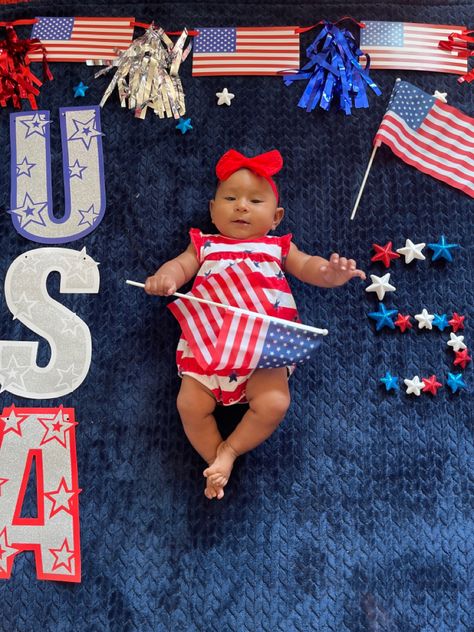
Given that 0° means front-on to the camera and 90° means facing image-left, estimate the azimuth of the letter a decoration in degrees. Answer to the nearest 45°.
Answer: approximately 0°

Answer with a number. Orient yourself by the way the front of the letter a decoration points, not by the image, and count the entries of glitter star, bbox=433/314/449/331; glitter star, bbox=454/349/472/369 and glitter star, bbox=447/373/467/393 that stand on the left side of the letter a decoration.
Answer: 3

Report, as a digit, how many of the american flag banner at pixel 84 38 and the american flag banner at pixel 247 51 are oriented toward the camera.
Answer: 2

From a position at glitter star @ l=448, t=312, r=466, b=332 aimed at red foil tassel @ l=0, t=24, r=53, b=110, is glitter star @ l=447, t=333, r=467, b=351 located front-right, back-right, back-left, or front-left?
back-left

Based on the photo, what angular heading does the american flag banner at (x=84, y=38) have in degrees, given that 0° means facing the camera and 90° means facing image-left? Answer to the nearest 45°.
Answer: approximately 0°
